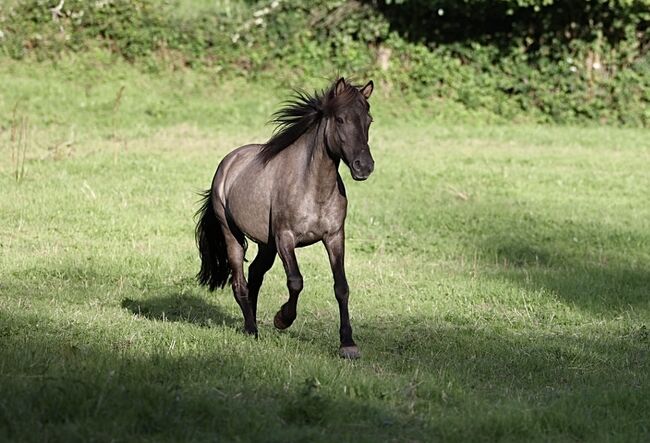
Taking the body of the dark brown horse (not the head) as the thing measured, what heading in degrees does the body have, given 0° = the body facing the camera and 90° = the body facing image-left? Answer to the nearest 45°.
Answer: approximately 315°
